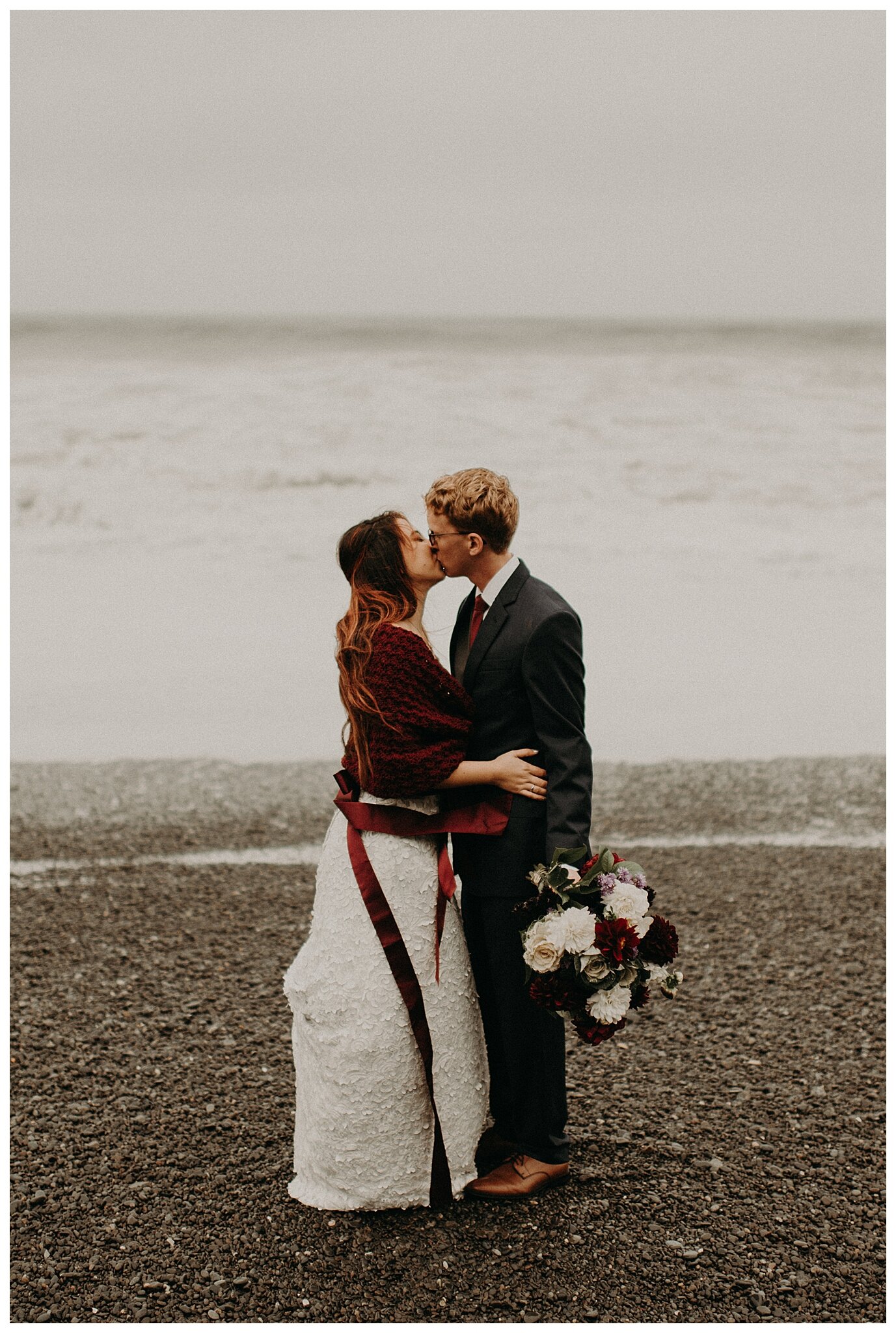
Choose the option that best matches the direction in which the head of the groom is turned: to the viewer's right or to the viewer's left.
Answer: to the viewer's left

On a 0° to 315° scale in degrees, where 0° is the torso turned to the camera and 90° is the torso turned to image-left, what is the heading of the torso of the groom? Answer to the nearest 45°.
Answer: approximately 45°

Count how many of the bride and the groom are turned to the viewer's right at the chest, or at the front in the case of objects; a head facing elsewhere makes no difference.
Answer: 1

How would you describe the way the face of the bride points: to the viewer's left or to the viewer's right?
to the viewer's right

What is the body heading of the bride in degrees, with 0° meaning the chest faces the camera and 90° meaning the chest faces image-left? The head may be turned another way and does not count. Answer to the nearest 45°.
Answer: approximately 270°
